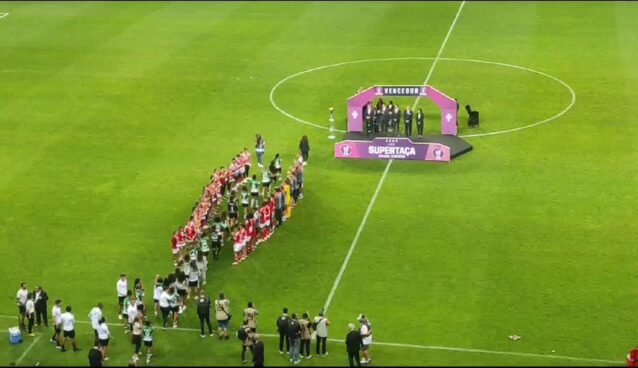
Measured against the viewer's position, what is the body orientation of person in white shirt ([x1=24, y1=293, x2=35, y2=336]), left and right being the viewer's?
facing away from the viewer and to the right of the viewer

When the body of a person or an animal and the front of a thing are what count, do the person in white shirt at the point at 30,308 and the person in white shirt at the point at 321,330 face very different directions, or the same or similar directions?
same or similar directions

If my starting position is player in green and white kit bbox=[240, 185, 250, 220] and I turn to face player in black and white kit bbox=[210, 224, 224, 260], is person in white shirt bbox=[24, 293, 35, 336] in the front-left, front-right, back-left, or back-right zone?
front-right

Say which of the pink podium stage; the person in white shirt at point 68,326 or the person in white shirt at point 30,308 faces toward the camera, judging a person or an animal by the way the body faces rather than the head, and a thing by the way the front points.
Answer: the pink podium stage

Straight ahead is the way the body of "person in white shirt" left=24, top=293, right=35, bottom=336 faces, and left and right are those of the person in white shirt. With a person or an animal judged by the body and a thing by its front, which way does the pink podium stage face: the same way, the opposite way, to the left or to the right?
the opposite way

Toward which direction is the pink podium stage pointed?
toward the camera

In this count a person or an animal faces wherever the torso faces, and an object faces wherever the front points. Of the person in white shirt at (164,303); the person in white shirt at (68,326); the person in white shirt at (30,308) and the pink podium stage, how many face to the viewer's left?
0

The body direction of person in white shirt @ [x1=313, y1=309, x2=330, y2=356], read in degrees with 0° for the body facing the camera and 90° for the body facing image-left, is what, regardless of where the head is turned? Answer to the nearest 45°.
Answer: approximately 180°

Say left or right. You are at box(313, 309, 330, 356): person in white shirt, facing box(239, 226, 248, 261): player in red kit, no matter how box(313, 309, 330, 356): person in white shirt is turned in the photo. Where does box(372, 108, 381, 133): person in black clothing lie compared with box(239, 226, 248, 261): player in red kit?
right

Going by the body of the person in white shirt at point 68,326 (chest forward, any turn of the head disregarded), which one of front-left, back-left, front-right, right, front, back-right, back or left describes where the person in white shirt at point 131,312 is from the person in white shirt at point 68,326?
front-right

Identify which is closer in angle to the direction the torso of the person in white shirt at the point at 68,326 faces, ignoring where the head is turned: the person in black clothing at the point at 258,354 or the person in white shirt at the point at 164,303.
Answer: the person in white shirt

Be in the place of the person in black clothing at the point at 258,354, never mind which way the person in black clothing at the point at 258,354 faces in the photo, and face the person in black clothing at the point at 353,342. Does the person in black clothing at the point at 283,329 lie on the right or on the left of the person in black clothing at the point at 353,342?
left

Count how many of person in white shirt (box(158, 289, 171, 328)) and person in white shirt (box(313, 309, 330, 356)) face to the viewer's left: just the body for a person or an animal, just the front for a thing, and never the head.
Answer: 0

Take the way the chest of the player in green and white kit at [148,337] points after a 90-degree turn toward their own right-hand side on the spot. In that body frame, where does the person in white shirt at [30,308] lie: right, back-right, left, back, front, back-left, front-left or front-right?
back-left
